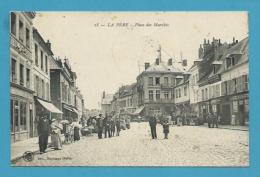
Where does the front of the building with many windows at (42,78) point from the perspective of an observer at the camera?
facing to the right of the viewer

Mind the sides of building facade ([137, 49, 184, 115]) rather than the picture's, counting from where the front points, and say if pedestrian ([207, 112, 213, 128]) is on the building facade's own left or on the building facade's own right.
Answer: on the building facade's own left

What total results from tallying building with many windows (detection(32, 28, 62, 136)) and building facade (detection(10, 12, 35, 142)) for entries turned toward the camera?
0

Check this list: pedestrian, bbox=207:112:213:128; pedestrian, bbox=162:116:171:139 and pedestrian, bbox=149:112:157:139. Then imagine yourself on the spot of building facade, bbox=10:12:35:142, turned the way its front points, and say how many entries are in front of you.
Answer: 3

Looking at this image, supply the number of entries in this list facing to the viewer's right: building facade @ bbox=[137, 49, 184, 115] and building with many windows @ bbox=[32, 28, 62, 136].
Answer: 1

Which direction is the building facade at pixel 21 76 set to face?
to the viewer's right

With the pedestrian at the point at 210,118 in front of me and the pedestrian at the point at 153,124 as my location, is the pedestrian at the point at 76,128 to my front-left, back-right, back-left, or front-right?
back-left

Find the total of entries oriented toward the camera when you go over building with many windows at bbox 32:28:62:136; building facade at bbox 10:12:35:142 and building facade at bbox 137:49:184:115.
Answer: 1

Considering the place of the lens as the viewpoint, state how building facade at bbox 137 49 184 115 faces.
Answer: facing the viewer

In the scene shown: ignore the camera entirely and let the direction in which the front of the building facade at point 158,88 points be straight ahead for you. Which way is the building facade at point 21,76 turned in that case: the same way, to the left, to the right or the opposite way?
to the left
